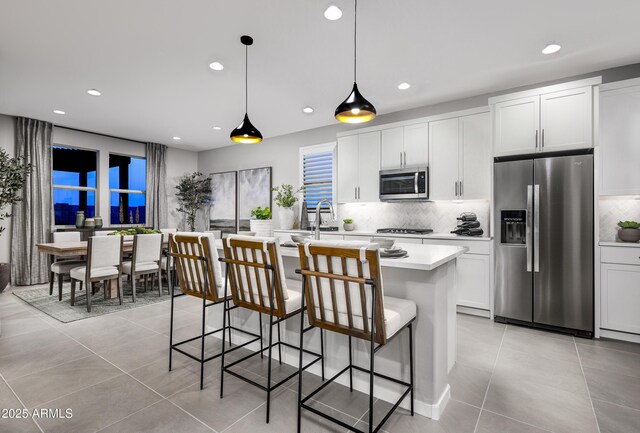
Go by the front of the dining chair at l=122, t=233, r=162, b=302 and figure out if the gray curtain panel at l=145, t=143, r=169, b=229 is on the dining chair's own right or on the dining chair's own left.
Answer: on the dining chair's own right

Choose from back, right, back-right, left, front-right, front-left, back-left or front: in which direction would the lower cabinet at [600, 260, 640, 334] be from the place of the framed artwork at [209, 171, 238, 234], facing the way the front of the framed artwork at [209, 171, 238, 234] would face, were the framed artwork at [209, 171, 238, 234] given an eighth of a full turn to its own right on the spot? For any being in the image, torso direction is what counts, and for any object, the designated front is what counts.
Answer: back-left

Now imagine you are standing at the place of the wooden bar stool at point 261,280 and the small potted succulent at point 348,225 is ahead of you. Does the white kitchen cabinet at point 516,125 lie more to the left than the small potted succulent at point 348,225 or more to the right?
right

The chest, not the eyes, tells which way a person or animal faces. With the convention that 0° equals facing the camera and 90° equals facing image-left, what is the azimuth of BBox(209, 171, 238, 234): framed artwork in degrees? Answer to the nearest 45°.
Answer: approximately 45°

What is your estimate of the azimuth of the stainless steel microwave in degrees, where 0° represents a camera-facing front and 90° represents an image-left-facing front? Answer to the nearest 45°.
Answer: approximately 45°

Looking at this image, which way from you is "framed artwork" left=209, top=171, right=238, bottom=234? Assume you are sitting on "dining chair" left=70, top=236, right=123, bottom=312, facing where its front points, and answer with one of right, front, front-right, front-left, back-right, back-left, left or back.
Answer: right

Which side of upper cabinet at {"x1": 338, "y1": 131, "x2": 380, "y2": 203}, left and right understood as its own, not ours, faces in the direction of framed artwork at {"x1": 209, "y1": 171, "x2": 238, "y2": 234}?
right

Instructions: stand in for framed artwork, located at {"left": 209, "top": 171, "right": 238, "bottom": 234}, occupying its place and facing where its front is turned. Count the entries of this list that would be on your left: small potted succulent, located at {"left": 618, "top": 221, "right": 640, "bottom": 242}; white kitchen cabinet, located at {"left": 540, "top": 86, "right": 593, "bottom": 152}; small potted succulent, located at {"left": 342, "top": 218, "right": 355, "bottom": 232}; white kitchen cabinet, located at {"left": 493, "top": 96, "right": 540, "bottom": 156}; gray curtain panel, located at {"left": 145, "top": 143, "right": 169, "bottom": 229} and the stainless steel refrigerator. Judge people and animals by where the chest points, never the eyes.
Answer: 5

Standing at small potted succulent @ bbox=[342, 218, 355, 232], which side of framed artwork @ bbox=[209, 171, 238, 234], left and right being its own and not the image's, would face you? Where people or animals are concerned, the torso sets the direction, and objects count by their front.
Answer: left

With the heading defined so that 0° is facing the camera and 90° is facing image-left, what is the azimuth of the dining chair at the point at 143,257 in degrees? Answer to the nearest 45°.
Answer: approximately 135°

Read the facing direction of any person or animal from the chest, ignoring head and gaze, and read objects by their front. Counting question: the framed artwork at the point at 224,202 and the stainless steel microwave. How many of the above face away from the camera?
0

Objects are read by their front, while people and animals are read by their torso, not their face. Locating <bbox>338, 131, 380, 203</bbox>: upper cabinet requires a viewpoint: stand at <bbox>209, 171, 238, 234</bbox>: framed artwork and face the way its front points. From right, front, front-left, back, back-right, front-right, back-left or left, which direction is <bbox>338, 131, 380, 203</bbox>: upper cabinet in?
left
